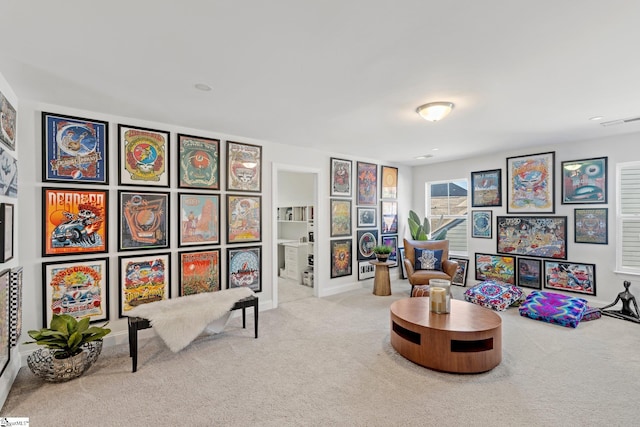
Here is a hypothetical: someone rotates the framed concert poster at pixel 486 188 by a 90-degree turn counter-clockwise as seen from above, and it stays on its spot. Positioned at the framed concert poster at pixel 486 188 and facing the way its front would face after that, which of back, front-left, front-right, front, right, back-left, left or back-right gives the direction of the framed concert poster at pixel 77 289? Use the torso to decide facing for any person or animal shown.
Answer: right

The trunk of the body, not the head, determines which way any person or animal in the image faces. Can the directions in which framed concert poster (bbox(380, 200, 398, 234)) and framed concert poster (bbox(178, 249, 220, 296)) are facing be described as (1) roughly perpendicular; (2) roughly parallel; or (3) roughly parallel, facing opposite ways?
roughly parallel

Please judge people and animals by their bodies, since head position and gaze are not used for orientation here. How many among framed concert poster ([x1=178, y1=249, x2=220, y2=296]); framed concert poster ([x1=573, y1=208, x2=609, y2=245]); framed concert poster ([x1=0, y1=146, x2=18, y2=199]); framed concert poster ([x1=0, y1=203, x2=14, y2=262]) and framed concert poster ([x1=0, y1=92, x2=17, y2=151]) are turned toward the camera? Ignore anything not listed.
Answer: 2

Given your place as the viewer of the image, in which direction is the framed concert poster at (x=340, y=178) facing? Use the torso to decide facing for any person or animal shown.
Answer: facing the viewer and to the right of the viewer

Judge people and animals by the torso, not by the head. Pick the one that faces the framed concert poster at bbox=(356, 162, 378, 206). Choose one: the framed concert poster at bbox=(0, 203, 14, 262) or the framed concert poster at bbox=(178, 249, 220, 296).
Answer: the framed concert poster at bbox=(0, 203, 14, 262)

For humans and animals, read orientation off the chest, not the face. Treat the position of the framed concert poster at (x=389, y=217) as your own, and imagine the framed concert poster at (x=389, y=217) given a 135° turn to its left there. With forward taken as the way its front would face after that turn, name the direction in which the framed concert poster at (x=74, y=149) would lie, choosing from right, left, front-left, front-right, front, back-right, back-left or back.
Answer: back-left

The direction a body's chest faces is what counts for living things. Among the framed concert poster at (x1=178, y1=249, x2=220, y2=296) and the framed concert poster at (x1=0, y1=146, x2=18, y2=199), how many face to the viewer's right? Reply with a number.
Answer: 1

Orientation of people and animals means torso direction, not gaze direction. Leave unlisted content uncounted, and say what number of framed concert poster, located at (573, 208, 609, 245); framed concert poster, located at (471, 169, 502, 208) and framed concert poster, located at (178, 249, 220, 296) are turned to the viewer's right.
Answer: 0

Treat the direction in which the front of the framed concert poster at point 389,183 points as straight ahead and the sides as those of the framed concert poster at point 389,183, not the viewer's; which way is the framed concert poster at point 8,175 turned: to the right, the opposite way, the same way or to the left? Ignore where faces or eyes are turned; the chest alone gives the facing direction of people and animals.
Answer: to the left

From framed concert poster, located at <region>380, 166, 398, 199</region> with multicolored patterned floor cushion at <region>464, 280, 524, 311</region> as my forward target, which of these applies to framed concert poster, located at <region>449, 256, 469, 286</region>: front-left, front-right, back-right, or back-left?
front-left

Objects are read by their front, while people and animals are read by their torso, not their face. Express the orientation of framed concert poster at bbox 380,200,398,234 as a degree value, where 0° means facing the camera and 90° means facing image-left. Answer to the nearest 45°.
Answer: approximately 315°

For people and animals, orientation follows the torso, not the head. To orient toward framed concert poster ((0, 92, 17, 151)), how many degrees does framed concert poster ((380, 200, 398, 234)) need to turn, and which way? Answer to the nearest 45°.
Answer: approximately 90° to its right

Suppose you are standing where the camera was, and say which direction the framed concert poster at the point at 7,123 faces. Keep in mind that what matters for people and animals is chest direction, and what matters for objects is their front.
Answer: facing to the right of the viewer

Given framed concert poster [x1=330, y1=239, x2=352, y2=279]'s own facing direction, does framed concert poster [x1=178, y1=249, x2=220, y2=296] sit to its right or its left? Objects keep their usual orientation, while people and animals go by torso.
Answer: on its right

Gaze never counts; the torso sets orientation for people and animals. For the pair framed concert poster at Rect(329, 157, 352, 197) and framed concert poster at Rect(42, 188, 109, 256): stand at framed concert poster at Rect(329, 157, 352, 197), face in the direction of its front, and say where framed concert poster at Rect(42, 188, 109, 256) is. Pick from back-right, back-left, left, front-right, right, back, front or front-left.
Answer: right

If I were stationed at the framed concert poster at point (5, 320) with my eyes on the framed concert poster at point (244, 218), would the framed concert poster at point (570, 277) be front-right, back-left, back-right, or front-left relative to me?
front-right

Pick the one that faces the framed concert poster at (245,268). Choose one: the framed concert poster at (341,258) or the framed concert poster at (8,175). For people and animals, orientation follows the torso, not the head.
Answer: the framed concert poster at (8,175)

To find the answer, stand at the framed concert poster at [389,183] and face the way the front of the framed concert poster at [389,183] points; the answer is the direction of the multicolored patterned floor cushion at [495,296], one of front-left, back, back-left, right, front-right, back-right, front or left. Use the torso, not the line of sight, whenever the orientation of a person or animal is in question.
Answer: front
